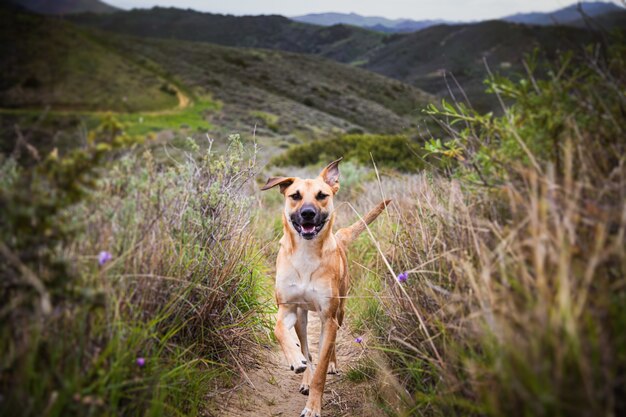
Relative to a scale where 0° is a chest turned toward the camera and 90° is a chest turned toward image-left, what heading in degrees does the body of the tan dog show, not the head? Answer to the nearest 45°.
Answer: approximately 0°
